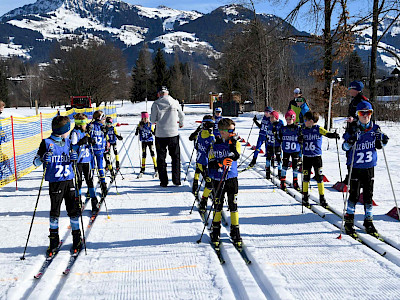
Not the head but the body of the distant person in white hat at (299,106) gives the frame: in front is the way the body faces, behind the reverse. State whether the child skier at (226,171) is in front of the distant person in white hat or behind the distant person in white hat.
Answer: in front

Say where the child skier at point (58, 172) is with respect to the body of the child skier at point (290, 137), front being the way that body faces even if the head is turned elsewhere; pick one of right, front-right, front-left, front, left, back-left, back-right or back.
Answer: front-right

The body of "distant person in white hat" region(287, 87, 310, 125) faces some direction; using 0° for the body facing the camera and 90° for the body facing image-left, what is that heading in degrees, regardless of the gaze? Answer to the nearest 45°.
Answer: approximately 0°

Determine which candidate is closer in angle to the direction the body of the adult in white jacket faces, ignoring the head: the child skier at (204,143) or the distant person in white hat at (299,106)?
the distant person in white hat

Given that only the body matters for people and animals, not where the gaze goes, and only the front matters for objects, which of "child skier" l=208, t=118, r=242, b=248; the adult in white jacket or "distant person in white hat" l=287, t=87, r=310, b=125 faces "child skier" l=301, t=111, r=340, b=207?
the distant person in white hat

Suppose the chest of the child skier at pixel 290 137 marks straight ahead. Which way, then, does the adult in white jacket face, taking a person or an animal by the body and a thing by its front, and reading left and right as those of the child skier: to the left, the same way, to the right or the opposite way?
the opposite way

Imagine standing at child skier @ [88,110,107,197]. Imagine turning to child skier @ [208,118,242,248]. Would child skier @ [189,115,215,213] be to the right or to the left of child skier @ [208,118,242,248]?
left

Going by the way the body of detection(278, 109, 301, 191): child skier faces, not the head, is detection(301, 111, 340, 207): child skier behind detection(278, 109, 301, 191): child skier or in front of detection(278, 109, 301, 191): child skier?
in front

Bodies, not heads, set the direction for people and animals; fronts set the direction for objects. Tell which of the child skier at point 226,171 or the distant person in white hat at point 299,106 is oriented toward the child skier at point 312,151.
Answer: the distant person in white hat

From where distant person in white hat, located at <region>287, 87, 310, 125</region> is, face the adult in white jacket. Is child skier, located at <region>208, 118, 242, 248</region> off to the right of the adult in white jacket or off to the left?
left

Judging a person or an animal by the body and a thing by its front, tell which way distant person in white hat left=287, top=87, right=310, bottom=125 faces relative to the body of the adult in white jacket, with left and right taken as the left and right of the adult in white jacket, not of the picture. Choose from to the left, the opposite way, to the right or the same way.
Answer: the opposite way

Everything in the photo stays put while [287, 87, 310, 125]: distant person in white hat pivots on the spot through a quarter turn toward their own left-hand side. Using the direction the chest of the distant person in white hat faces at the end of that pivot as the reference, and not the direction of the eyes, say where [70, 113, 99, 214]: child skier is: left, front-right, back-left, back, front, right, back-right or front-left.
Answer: back-right

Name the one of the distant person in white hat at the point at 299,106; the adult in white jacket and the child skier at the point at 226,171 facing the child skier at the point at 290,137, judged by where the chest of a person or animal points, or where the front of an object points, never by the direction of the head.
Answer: the distant person in white hat
